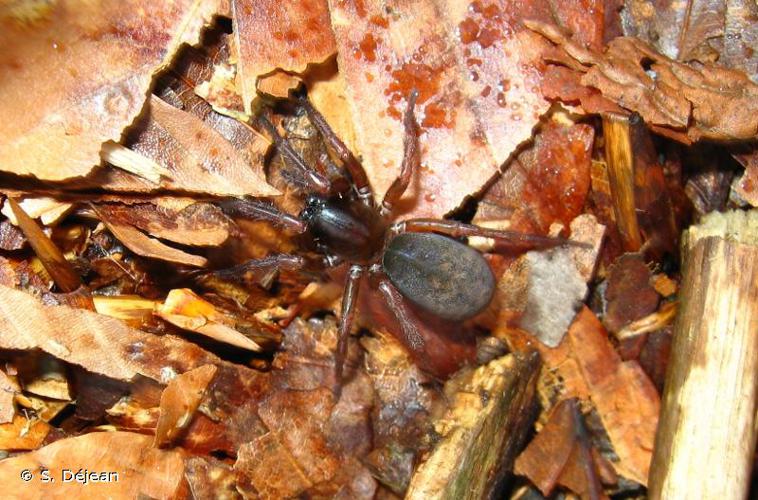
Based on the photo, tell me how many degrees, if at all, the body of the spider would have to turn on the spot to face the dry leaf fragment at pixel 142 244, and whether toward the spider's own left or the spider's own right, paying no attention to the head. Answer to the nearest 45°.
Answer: approximately 45° to the spider's own left

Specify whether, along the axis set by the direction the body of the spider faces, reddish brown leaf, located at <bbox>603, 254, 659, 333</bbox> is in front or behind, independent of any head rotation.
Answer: behind

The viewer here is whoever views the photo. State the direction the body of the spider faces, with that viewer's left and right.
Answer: facing away from the viewer and to the left of the viewer

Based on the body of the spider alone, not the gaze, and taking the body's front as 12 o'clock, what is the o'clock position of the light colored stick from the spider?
The light colored stick is roughly at 5 o'clock from the spider.
